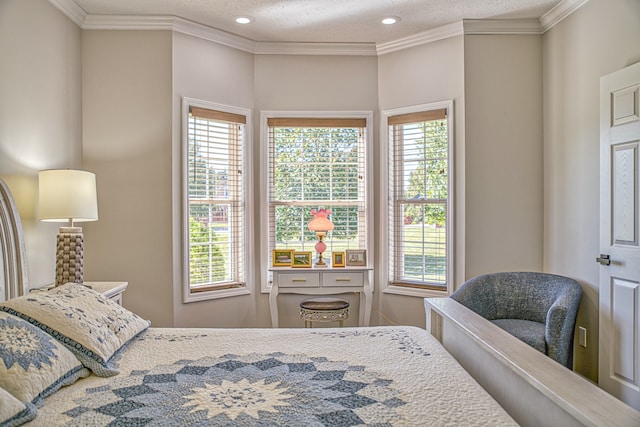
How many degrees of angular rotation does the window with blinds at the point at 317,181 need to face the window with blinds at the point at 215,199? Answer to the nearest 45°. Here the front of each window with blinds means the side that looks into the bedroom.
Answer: approximately 90° to its right

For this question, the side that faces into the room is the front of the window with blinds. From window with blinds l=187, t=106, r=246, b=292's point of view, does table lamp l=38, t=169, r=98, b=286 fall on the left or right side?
on its right

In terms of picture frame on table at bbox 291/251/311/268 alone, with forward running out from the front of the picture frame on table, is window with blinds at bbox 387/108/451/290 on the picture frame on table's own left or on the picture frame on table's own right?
on the picture frame on table's own left

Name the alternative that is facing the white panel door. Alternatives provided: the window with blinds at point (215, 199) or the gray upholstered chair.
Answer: the window with blinds

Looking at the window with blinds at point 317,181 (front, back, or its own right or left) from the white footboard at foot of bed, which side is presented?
front

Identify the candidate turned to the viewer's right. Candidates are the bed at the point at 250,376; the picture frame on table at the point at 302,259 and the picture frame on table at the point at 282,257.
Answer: the bed

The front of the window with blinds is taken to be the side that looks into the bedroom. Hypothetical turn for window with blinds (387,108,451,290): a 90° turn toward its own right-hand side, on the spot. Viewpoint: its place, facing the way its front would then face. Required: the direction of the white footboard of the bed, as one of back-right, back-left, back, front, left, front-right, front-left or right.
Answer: back-left

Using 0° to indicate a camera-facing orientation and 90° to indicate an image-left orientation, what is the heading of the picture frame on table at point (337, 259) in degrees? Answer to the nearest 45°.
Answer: approximately 0°

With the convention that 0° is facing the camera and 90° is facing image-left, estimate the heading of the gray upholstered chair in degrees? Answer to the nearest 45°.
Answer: approximately 45°

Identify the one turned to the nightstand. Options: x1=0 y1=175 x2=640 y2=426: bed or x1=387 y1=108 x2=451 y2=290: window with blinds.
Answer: the window with blinds

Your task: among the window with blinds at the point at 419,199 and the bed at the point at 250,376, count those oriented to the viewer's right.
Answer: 1

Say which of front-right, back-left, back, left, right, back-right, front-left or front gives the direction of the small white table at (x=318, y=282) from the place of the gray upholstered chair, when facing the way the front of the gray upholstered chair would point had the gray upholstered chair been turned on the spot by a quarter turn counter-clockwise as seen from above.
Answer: back-right

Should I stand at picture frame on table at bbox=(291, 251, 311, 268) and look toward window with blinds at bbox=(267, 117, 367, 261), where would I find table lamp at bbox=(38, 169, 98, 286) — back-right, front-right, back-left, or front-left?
back-left
